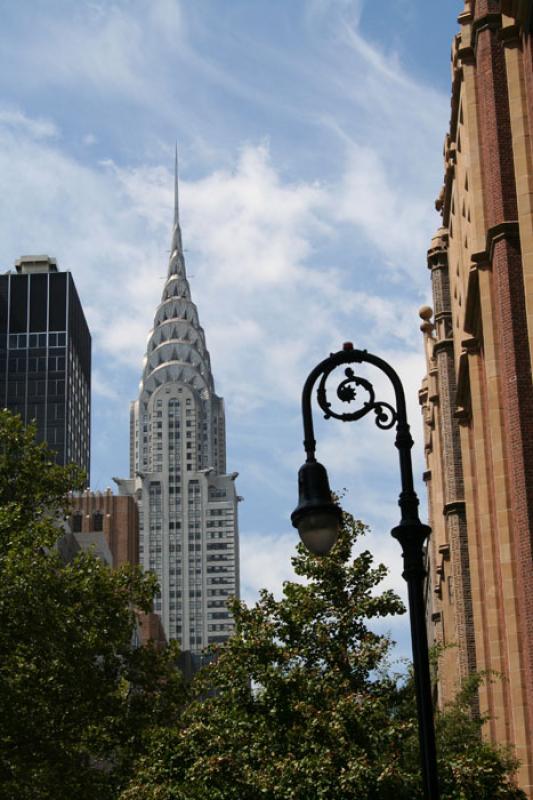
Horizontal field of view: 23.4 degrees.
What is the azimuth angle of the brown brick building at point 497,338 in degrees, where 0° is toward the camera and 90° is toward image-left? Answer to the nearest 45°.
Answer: approximately 90°

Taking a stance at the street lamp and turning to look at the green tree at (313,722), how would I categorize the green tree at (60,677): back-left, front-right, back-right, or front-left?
front-left

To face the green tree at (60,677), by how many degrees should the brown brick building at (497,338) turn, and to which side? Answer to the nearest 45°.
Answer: approximately 45° to its right

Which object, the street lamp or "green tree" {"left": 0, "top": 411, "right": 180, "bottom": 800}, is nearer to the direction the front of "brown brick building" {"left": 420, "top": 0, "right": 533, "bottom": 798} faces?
the green tree

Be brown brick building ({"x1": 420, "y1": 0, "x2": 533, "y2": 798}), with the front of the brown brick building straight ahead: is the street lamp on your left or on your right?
on your left
